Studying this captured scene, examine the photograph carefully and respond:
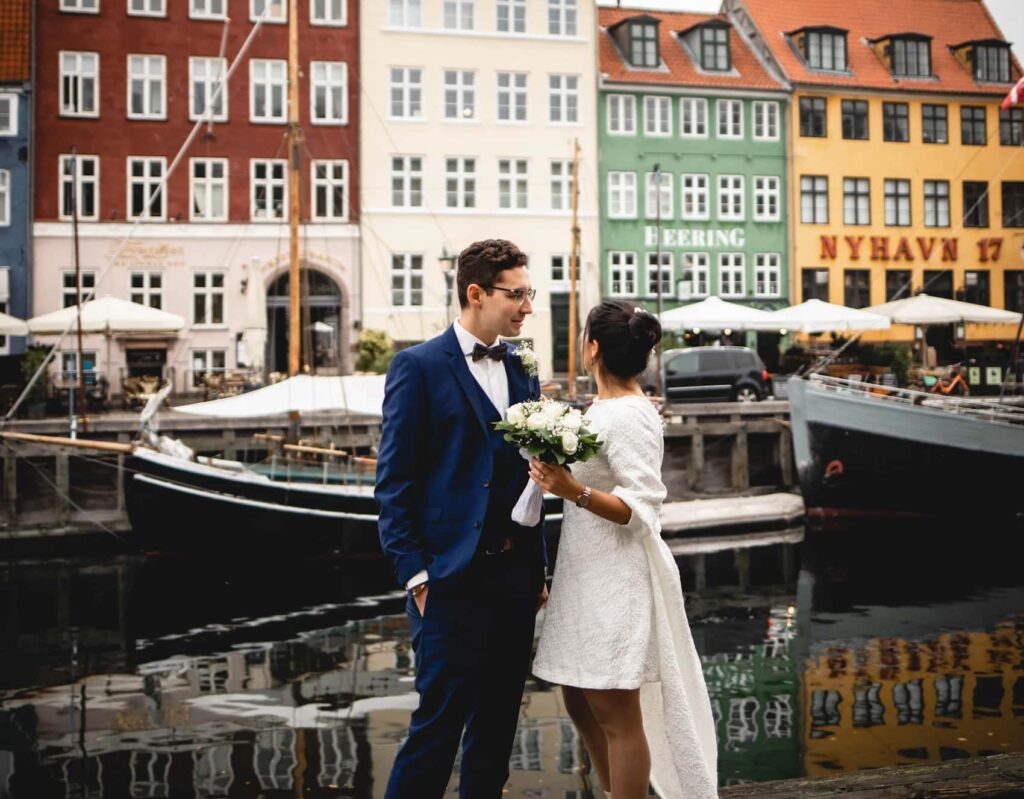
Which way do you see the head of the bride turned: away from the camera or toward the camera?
away from the camera

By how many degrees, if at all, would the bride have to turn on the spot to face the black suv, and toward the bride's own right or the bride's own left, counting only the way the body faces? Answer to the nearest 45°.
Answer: approximately 90° to the bride's own right

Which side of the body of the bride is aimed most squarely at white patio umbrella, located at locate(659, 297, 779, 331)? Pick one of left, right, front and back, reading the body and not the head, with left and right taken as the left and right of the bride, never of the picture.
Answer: right

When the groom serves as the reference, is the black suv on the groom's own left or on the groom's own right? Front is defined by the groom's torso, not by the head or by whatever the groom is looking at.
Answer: on the groom's own left

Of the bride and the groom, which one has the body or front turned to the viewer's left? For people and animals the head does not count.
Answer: the bride

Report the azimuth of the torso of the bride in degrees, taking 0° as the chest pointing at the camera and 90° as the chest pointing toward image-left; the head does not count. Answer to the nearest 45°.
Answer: approximately 90°

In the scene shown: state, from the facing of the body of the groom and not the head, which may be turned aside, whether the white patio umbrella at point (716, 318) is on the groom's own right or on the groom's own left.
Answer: on the groom's own left

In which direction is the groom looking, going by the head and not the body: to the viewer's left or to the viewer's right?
to the viewer's right
